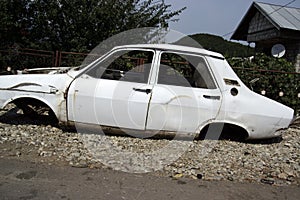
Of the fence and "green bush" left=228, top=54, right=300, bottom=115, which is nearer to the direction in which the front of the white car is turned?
the fence

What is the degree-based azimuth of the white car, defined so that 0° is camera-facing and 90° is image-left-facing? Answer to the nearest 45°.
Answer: approximately 90°

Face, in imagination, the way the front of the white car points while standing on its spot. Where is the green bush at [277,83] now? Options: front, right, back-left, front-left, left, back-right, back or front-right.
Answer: back-right

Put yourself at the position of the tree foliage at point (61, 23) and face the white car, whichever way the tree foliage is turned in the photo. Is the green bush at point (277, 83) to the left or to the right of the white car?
left

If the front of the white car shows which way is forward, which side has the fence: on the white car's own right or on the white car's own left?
on the white car's own right

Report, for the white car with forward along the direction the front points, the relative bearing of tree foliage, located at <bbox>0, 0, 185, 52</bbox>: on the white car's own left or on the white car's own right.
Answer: on the white car's own right

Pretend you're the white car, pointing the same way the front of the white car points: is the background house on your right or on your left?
on your right
